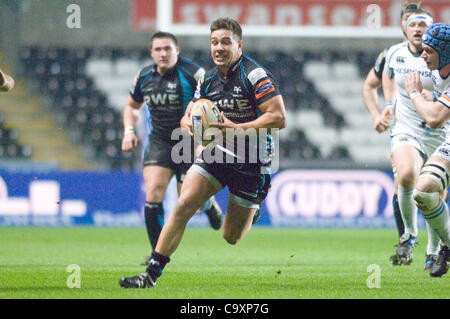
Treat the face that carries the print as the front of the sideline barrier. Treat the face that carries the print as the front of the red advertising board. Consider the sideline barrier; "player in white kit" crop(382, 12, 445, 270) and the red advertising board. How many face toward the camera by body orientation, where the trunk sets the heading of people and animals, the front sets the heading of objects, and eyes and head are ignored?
3

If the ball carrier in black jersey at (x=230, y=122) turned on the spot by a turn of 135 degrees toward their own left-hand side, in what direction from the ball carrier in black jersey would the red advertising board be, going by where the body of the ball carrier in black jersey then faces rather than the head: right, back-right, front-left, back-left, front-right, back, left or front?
left

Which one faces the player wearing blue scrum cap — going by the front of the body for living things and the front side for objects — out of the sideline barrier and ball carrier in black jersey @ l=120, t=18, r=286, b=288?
the sideline barrier

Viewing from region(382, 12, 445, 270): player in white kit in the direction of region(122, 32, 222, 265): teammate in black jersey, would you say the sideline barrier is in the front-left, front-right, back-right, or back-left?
front-right

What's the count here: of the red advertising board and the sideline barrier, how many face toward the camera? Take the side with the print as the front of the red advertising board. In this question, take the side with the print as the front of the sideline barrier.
2

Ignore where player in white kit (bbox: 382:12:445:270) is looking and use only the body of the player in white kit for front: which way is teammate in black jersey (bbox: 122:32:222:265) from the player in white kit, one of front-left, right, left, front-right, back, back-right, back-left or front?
right

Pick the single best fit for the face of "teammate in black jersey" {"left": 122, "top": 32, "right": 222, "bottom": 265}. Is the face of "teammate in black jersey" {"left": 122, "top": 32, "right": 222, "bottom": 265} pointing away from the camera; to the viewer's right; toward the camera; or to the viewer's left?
toward the camera

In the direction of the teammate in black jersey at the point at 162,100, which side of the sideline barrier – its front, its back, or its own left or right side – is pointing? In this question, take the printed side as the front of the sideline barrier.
front

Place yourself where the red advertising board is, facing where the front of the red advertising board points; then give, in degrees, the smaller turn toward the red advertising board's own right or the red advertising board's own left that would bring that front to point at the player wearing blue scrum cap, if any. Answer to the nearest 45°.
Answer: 0° — it already faces them

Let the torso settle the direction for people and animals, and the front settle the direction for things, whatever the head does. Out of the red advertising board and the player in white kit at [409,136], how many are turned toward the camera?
2

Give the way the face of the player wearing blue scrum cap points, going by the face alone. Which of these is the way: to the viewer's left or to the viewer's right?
to the viewer's left

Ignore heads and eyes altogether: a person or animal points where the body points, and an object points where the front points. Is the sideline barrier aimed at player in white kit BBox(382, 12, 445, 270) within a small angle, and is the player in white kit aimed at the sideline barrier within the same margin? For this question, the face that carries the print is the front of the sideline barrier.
no

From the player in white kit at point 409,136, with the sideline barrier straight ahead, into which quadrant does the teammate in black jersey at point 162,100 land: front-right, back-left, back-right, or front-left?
front-left

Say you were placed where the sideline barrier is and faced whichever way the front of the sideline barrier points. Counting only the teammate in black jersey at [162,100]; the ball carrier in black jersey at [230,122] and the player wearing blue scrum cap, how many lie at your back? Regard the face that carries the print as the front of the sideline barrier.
0

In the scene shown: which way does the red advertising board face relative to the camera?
toward the camera

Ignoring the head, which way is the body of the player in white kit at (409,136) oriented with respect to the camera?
toward the camera

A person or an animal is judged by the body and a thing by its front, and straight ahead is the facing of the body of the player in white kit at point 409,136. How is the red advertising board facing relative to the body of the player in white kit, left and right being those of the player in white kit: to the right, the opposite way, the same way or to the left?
the same way
